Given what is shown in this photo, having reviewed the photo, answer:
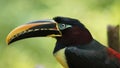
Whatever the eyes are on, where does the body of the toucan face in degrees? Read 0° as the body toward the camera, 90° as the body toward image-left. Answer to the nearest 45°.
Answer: approximately 90°
